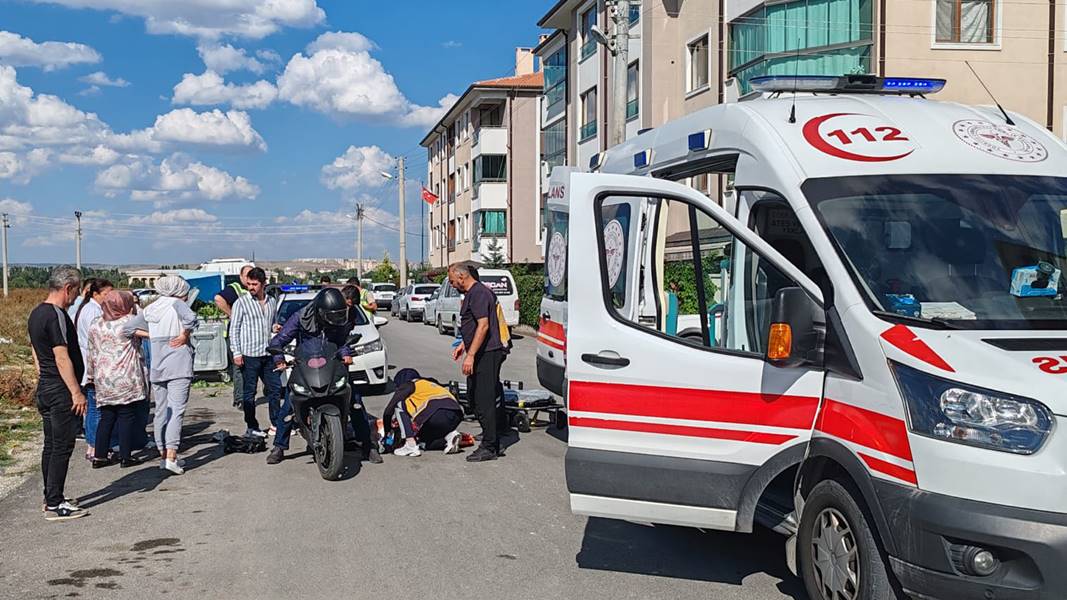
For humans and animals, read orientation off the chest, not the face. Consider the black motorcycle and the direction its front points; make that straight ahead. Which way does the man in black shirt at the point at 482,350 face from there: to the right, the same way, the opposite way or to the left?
to the right

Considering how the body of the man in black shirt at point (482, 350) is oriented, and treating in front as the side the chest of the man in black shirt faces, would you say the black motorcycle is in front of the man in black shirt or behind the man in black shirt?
in front

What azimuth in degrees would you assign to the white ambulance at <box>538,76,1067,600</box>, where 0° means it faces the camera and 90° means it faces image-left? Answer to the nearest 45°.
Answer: approximately 315°

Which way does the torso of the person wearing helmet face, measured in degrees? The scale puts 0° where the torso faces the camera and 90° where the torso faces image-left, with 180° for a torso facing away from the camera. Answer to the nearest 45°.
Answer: approximately 0°

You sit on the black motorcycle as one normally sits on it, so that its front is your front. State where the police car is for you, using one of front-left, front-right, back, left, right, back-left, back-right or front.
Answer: back

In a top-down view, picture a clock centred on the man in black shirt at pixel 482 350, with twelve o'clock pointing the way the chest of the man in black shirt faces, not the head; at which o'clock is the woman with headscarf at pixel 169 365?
The woman with headscarf is roughly at 12 o'clock from the man in black shirt.

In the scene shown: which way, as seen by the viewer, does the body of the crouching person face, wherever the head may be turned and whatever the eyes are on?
to the viewer's left

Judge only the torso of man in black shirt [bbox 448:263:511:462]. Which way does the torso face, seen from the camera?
to the viewer's left

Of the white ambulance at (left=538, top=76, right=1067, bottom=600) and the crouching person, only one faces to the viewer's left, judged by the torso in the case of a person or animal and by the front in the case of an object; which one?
the crouching person

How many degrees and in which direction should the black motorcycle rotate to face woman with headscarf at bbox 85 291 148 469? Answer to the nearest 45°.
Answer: approximately 90° to its right

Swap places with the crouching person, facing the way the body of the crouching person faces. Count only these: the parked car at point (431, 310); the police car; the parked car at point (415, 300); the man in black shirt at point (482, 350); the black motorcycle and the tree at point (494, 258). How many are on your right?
4

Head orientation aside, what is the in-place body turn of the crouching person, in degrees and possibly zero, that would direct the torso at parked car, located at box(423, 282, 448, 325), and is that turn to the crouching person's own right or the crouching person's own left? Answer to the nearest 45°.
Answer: approximately 90° to the crouching person's own right

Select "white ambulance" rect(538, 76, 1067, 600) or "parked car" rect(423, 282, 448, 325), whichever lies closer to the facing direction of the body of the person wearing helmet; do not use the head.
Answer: the white ambulance

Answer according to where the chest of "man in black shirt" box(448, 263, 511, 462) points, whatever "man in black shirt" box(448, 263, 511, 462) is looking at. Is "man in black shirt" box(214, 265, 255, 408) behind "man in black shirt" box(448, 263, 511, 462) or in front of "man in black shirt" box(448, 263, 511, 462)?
in front
